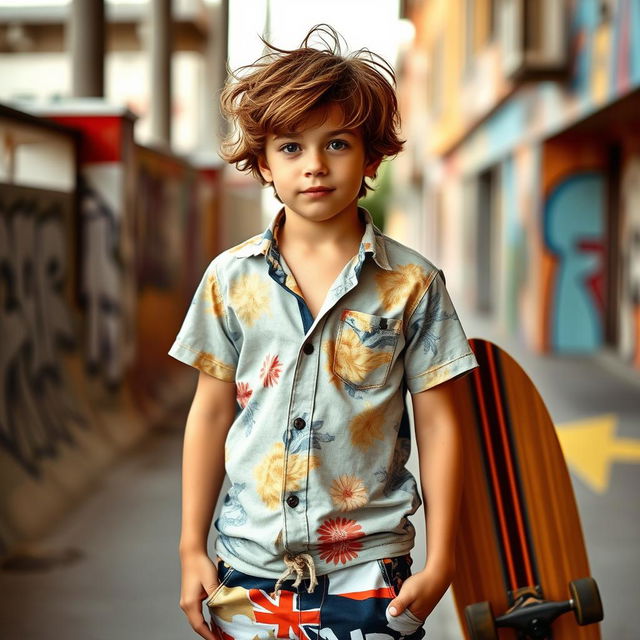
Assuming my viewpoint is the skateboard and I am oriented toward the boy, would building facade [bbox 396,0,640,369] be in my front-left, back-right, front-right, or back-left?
back-right

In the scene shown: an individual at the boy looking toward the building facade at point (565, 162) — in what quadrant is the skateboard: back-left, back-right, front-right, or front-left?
front-right

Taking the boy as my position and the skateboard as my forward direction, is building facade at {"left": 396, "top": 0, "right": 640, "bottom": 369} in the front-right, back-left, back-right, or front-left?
front-left

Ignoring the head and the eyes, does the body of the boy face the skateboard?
no

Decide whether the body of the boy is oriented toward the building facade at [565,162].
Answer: no

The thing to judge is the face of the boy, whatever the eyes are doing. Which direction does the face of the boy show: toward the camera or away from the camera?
toward the camera

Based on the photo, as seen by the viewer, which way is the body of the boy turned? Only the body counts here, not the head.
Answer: toward the camera

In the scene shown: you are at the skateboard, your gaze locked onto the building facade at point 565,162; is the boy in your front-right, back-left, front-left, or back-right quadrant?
back-left
